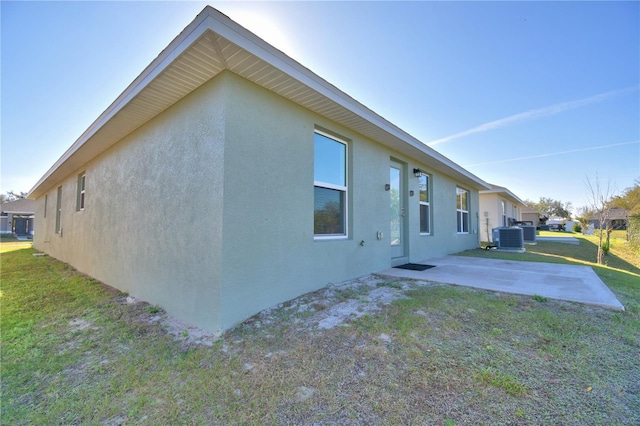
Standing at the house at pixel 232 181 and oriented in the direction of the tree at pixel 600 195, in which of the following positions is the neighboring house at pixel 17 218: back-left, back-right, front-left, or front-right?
back-left
